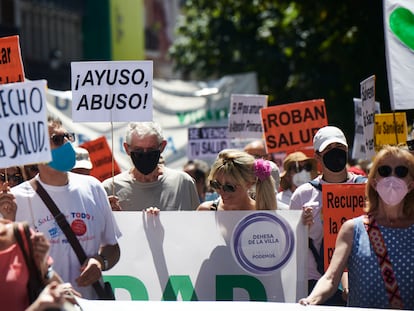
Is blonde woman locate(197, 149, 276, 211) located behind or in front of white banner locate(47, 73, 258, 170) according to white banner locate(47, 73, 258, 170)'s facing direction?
in front

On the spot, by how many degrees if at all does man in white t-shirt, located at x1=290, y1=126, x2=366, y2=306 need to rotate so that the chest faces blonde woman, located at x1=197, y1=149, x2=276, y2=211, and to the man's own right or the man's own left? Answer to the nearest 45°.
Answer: approximately 45° to the man's own right

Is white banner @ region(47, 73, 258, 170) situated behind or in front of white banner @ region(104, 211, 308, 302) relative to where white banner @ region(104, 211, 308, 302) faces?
behind

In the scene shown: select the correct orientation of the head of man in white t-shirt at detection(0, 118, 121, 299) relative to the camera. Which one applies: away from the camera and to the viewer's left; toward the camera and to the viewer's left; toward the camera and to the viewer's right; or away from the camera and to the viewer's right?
toward the camera and to the viewer's right

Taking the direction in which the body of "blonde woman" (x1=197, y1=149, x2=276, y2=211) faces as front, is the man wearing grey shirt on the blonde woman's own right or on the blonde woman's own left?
on the blonde woman's own right

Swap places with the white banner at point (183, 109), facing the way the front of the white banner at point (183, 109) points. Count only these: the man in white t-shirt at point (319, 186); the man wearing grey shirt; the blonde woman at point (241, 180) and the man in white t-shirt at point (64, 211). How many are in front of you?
4

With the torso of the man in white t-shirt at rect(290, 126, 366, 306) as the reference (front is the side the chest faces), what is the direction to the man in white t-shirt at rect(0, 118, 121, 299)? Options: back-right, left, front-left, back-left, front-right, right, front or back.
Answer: front-right

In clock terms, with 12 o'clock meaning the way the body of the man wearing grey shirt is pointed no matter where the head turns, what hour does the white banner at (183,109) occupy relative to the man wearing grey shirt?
The white banner is roughly at 6 o'clock from the man wearing grey shirt.

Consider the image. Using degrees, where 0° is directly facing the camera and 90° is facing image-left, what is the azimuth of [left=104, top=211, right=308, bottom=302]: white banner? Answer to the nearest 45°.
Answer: approximately 0°
